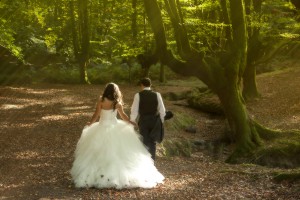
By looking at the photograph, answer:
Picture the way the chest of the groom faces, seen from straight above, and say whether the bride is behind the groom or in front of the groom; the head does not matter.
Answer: behind

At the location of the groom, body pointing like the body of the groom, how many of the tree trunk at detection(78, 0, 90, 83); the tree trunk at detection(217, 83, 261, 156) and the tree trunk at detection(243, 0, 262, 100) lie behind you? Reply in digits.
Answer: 0

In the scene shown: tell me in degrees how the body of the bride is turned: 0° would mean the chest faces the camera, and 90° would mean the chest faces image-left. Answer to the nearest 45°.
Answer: approximately 180°

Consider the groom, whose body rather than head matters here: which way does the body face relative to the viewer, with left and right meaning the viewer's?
facing away from the viewer

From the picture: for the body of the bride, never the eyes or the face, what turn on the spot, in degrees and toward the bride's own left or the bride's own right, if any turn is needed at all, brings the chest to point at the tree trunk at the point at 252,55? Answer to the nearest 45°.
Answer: approximately 45° to the bride's own right

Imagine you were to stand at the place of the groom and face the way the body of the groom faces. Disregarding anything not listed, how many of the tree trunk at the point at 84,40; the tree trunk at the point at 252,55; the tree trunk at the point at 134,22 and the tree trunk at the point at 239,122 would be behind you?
0

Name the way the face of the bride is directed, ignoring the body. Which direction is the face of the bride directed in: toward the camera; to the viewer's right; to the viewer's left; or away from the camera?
away from the camera

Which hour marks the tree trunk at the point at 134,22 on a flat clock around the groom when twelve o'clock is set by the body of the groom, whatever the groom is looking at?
The tree trunk is roughly at 12 o'clock from the groom.

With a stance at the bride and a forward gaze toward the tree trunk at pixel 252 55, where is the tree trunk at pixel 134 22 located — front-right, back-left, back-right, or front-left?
front-left

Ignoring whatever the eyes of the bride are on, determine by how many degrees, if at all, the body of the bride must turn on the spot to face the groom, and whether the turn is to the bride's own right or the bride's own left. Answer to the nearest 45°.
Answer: approximately 45° to the bride's own right

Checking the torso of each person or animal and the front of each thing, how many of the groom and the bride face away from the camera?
2

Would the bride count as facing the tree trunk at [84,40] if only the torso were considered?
yes

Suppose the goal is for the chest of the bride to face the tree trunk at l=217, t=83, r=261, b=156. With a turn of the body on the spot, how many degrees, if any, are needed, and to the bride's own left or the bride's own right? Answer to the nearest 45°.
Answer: approximately 45° to the bride's own right

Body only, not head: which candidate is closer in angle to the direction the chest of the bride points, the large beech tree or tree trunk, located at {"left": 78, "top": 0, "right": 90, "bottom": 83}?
the tree trunk

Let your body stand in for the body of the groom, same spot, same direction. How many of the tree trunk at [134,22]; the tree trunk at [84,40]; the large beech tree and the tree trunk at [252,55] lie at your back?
0

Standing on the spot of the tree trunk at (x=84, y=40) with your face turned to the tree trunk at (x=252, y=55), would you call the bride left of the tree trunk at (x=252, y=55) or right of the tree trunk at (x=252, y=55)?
right

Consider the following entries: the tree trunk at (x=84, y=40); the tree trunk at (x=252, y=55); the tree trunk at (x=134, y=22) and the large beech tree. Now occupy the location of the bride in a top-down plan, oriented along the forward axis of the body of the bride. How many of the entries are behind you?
0

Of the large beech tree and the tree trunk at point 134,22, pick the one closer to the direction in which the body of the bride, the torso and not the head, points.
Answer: the tree trunk

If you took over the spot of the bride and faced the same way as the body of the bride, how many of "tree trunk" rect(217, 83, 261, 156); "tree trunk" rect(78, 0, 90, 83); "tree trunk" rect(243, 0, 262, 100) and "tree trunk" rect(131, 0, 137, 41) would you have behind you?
0

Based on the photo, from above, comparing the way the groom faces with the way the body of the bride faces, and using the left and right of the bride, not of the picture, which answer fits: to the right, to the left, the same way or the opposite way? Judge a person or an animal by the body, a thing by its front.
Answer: the same way
